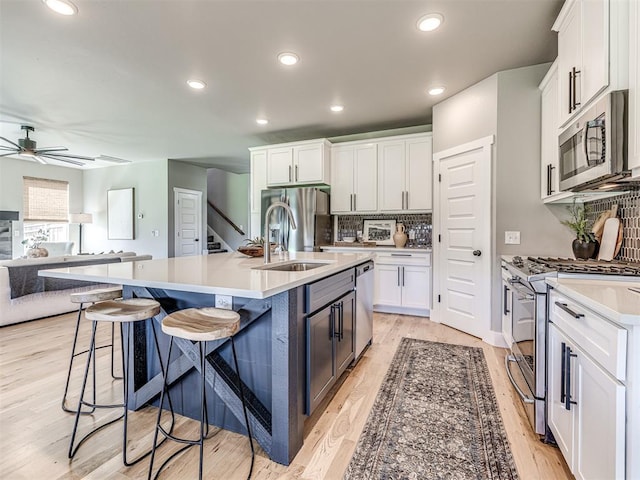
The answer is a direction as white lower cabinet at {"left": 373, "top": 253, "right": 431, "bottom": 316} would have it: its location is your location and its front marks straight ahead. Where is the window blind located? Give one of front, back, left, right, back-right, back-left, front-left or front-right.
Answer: right

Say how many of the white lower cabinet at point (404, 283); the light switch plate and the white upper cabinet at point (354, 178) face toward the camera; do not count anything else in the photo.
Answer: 3

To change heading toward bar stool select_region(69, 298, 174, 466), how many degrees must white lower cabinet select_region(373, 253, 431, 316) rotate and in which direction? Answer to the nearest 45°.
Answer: approximately 45° to its right

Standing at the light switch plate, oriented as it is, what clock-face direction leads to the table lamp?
The table lamp is roughly at 3 o'clock from the light switch plate.

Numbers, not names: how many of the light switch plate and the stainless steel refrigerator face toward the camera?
2

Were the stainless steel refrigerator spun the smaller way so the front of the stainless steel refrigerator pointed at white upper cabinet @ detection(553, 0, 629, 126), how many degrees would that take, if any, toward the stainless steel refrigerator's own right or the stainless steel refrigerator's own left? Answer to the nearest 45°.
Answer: approximately 45° to the stainless steel refrigerator's own left

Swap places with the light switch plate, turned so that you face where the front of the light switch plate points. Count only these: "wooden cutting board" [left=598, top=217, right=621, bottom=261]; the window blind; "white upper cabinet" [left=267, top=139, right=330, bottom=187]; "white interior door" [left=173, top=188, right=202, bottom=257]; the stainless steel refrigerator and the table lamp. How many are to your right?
5

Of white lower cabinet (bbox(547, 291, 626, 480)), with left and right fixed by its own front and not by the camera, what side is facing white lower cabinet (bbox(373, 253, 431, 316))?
right

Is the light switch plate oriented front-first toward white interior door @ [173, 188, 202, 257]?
no

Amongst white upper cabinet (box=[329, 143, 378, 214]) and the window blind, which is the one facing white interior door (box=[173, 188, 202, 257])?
the window blind

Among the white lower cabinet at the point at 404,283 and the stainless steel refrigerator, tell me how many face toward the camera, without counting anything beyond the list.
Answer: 2

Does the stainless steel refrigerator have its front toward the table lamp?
no

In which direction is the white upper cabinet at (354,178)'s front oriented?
toward the camera

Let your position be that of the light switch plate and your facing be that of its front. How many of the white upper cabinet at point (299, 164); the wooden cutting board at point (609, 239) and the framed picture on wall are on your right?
2

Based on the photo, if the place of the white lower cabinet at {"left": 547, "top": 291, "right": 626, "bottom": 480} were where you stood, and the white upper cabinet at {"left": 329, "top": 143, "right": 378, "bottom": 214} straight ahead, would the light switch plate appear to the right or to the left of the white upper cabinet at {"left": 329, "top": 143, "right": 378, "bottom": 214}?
right

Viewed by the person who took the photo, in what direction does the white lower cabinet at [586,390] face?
facing the viewer and to the left of the viewer

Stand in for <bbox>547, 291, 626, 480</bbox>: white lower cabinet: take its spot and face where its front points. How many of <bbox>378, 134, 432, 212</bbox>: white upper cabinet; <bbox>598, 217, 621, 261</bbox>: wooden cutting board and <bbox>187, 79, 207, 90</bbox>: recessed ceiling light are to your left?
0

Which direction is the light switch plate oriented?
toward the camera

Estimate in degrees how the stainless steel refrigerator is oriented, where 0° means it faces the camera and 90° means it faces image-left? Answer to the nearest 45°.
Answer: approximately 0°

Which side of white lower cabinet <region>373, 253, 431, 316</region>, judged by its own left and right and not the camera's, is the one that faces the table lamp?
right

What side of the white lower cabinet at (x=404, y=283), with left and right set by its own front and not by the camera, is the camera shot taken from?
front
